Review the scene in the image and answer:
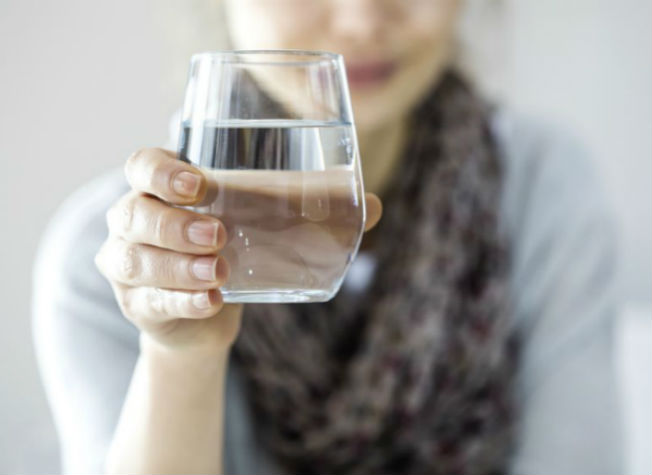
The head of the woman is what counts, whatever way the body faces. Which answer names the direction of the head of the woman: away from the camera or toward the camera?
toward the camera

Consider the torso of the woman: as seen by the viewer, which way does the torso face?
toward the camera
